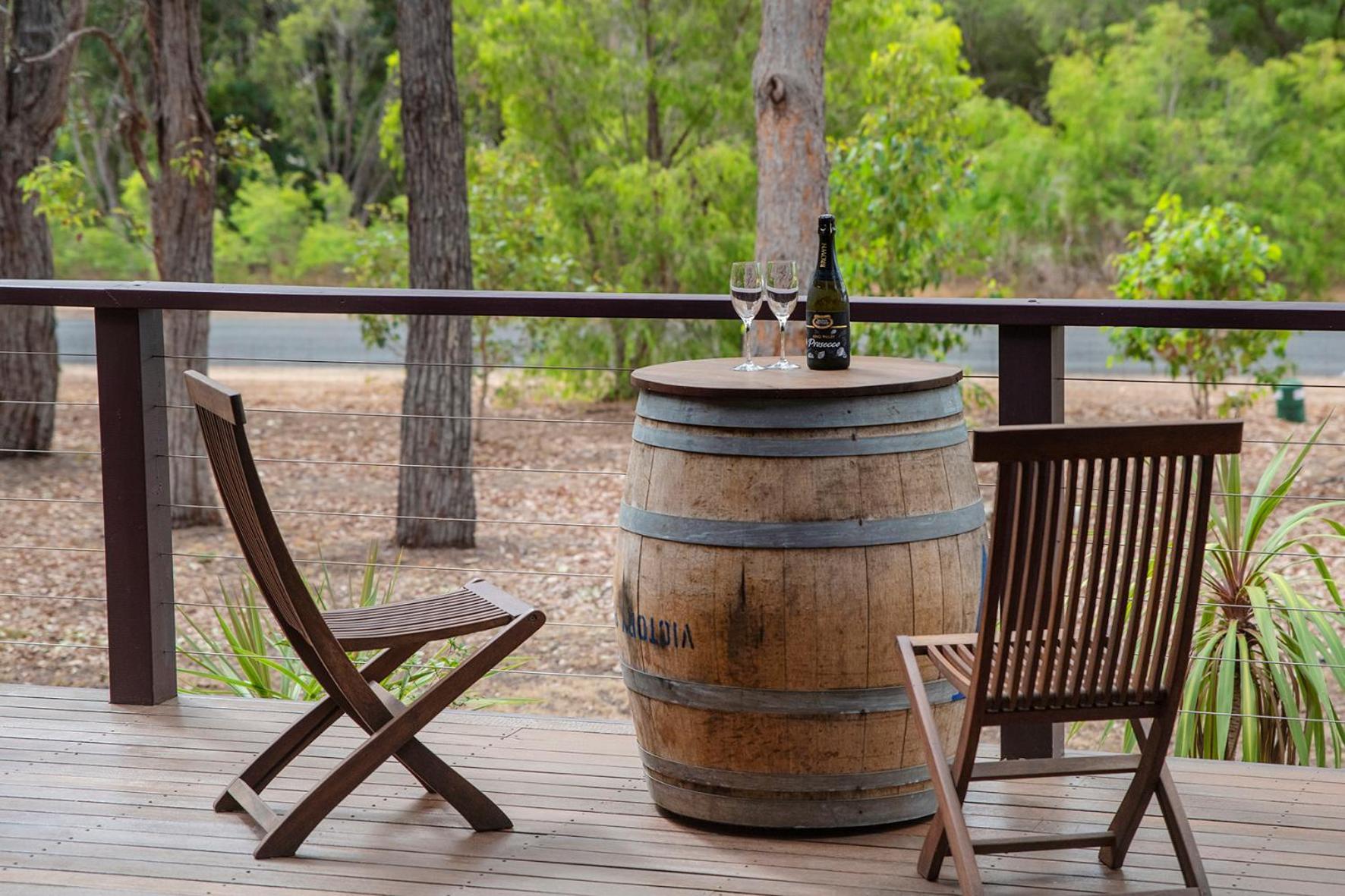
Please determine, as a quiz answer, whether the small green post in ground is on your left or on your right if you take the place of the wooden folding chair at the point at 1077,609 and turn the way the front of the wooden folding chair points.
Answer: on your right

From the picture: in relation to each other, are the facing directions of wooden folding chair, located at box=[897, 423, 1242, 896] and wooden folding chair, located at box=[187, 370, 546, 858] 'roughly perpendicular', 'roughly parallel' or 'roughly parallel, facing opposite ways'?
roughly perpendicular

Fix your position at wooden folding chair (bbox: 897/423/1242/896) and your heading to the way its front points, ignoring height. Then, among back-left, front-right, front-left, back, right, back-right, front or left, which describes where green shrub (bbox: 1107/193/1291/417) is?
front-right

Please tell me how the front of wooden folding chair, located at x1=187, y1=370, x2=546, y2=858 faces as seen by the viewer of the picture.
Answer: facing to the right of the viewer

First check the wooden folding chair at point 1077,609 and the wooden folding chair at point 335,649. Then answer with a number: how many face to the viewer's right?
1

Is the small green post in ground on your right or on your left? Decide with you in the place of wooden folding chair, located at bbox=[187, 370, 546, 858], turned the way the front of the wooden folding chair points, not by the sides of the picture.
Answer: on your left

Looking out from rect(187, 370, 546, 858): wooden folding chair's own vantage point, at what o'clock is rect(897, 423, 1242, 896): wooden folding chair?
rect(897, 423, 1242, 896): wooden folding chair is roughly at 1 o'clock from rect(187, 370, 546, 858): wooden folding chair.

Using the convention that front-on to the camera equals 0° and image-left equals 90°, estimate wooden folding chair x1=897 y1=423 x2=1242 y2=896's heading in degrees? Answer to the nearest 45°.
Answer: approximately 135°

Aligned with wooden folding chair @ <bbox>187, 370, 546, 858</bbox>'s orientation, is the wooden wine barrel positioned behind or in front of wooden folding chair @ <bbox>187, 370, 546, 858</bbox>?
in front

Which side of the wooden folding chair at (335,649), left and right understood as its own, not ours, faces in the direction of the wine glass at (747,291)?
front

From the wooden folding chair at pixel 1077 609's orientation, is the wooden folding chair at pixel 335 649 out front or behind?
out front

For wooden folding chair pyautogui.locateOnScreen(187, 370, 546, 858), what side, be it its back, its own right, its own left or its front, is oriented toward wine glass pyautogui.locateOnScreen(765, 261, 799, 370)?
front
